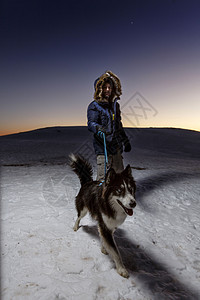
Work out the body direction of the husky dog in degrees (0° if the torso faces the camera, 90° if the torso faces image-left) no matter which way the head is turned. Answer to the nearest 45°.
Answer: approximately 315°

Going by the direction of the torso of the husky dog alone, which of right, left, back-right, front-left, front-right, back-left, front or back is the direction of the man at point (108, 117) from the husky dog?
back-left
